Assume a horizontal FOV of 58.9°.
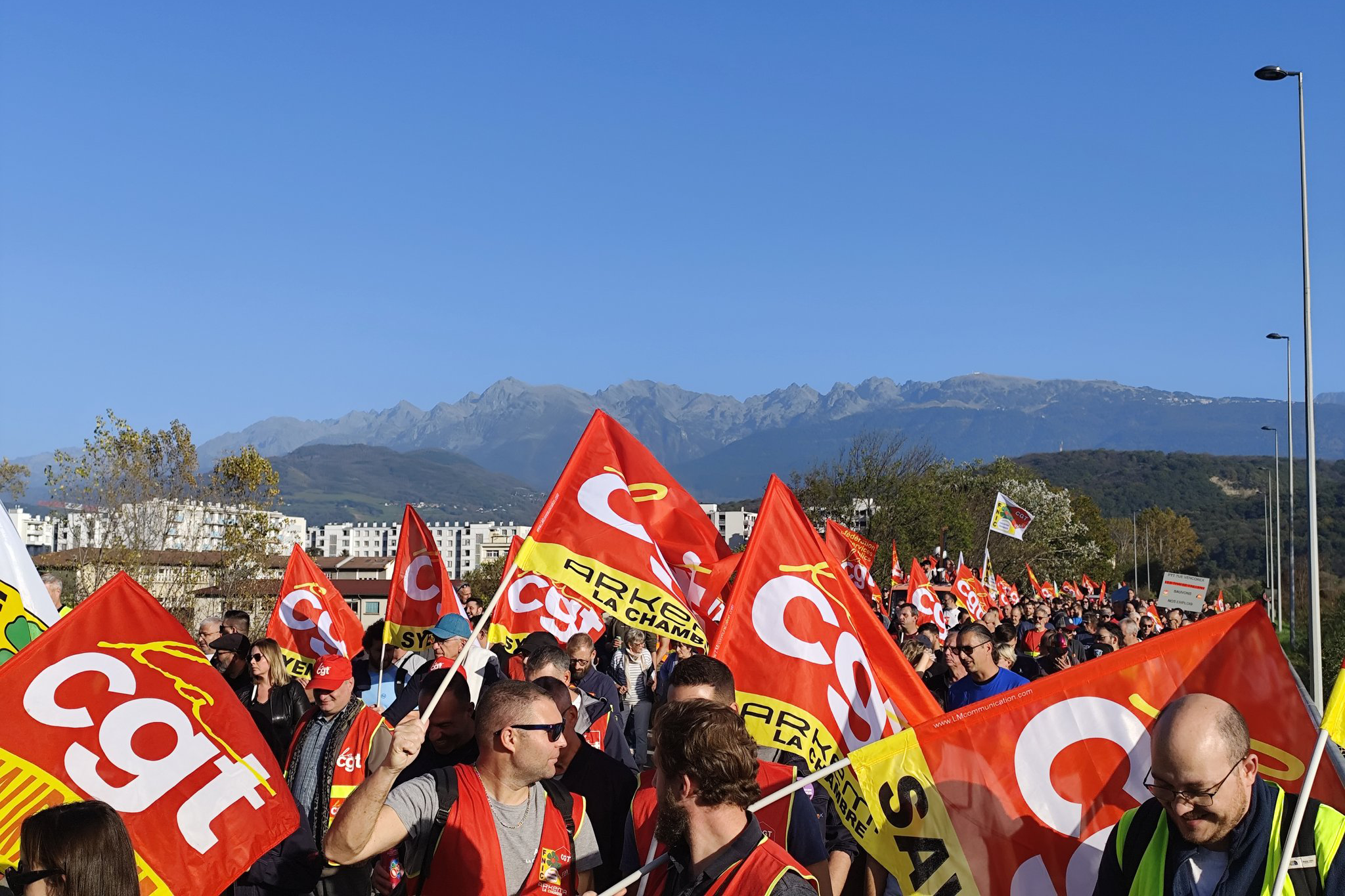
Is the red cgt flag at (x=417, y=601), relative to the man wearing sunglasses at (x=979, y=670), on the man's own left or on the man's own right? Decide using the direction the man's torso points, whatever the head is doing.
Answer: on the man's own right

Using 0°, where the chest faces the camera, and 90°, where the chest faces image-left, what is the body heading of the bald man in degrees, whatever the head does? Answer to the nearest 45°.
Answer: approximately 45°

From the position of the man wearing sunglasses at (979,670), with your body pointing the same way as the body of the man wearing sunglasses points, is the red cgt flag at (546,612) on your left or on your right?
on your right

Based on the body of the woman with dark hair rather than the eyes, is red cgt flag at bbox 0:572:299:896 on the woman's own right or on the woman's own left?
on the woman's own right

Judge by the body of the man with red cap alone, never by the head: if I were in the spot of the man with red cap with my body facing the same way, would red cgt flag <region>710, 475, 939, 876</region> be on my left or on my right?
on my left

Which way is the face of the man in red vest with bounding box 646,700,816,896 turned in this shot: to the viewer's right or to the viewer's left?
to the viewer's left

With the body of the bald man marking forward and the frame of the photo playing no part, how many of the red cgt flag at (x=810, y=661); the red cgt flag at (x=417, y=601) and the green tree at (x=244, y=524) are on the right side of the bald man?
3

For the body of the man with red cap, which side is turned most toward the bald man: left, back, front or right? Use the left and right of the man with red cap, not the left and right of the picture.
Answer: left

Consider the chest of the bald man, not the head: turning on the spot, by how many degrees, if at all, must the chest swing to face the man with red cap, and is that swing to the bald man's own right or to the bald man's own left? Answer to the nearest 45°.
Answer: approximately 45° to the bald man's own right

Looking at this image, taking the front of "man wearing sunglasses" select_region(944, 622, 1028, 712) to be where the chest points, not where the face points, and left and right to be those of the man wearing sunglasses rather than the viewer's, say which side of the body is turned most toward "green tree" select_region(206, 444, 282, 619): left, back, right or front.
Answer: right

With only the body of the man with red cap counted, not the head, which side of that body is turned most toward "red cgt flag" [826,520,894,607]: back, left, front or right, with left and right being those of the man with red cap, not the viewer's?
back

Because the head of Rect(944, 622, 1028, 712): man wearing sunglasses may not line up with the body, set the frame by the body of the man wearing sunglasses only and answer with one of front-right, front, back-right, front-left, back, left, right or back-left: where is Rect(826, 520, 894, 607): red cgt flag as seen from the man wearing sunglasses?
back-right
